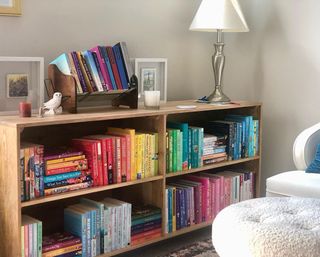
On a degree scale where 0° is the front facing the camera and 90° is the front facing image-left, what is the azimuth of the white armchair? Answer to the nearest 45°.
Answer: approximately 45°

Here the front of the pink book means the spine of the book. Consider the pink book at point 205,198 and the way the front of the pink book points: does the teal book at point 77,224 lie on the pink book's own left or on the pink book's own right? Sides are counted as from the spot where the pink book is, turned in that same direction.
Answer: on the pink book's own right

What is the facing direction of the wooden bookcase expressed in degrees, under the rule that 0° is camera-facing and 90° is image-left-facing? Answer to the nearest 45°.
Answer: approximately 315°

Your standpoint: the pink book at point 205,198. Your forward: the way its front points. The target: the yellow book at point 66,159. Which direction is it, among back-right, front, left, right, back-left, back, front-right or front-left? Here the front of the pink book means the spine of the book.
right

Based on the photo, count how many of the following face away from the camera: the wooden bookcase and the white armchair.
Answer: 0

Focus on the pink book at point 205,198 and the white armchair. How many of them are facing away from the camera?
0

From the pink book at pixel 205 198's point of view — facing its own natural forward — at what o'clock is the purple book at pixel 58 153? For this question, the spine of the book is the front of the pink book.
The purple book is roughly at 3 o'clock from the pink book.

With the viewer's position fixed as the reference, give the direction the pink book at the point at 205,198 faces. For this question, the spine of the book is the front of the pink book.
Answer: facing the viewer and to the right of the viewer
